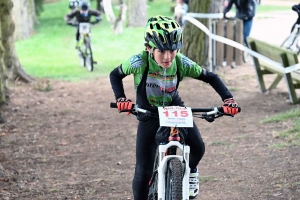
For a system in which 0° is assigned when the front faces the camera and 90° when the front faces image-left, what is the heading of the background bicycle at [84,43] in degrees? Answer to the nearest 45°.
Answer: approximately 0°

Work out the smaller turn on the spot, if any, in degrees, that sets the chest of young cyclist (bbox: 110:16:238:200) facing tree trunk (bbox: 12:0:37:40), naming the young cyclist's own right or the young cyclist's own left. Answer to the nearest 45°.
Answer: approximately 180°

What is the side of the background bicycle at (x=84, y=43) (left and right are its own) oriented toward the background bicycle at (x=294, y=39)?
left

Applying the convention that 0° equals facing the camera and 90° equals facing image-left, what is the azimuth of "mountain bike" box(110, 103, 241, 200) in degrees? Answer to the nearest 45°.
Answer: approximately 0°

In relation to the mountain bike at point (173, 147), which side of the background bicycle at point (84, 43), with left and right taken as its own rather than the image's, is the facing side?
front

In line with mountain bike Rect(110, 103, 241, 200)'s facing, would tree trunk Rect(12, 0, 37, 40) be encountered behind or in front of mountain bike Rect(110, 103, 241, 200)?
behind

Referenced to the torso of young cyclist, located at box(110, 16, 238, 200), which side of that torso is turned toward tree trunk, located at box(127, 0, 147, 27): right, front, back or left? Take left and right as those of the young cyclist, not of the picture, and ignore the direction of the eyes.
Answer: back

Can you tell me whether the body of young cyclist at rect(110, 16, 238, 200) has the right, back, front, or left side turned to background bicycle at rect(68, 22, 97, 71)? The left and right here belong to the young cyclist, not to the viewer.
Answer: back

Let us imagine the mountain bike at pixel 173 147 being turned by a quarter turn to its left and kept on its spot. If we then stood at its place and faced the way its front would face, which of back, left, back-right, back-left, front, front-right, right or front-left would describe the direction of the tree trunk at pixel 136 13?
left

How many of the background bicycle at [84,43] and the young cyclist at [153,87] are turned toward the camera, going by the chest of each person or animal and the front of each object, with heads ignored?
2

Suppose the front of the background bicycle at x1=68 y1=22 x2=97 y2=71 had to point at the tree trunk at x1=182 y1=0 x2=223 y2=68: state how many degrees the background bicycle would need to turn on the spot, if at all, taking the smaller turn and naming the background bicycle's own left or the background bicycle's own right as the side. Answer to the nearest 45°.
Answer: approximately 45° to the background bicycle's own left

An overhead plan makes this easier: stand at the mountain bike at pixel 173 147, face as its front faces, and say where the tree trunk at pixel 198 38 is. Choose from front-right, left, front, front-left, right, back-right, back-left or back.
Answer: back
